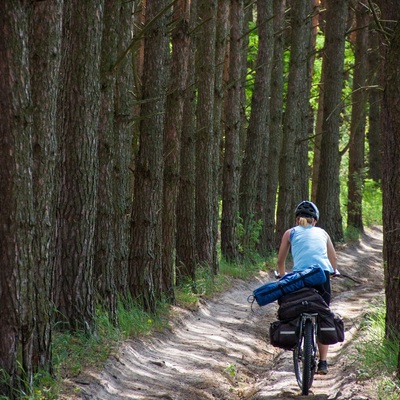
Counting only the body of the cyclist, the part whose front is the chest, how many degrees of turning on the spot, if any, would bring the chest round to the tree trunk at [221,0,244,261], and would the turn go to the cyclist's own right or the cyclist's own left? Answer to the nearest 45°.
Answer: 0° — they already face it

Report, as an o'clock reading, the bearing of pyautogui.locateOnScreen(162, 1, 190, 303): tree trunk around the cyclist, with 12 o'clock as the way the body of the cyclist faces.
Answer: The tree trunk is roughly at 11 o'clock from the cyclist.

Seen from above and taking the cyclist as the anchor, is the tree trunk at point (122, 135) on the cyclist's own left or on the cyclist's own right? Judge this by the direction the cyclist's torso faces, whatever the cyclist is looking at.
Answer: on the cyclist's own left

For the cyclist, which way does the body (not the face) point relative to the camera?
away from the camera

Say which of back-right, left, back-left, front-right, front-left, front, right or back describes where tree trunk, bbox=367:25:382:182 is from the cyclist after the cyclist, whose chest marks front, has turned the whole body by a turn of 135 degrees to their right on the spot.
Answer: back-left

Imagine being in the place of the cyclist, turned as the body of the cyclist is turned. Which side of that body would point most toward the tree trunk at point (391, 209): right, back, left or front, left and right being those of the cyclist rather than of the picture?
right

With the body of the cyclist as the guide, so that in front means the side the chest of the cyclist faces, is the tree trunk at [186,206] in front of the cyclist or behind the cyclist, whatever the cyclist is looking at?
in front

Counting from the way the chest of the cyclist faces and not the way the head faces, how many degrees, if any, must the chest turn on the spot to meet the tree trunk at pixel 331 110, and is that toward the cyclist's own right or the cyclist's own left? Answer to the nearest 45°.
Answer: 0° — they already face it

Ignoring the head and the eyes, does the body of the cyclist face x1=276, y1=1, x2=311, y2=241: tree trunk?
yes

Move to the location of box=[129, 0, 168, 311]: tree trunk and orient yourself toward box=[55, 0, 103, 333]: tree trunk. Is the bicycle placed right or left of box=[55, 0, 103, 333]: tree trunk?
left

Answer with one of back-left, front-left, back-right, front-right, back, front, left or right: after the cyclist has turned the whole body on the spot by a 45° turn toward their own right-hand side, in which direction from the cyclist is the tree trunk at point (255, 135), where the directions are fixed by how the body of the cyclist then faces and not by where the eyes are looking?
front-left

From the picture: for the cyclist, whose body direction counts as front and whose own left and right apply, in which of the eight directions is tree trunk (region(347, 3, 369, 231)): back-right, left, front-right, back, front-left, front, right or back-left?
front

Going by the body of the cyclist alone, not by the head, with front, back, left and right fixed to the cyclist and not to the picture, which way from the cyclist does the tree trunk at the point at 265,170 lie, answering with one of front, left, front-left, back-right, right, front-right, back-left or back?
front

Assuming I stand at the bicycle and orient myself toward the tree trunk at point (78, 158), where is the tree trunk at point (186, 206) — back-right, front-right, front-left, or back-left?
front-right

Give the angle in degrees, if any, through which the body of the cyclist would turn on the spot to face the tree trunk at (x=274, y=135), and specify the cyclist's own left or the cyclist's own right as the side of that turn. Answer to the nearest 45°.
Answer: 0° — they already face it

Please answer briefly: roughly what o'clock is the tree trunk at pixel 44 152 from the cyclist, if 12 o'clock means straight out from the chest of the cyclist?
The tree trunk is roughly at 8 o'clock from the cyclist.

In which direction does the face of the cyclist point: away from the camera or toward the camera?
away from the camera
